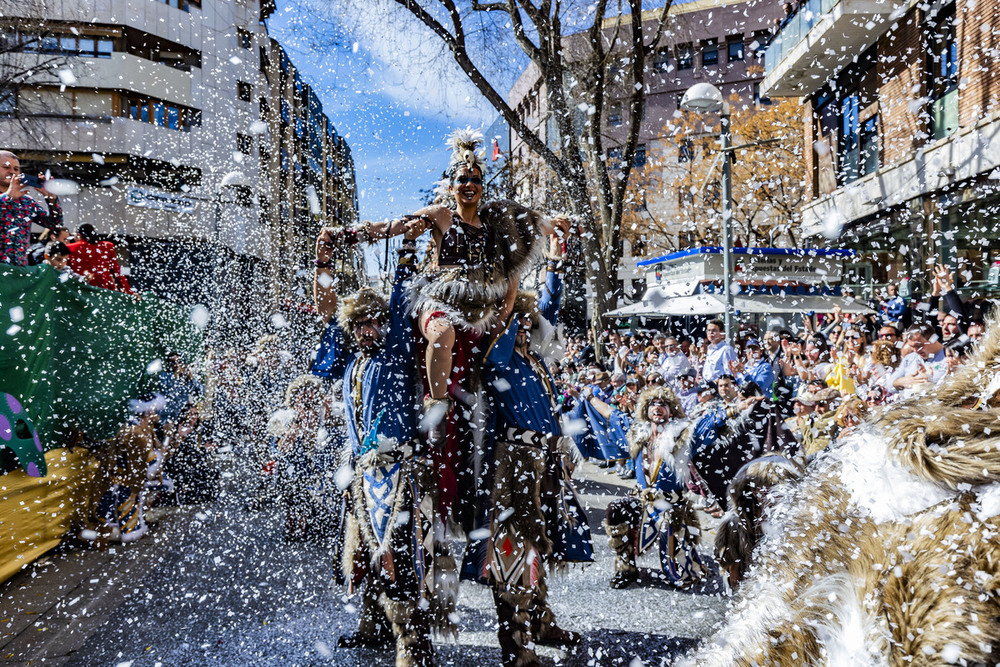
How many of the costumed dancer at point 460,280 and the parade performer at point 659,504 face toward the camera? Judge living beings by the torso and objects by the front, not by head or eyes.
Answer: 2

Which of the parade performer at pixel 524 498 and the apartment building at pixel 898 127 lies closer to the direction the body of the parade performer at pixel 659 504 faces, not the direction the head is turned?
the parade performer

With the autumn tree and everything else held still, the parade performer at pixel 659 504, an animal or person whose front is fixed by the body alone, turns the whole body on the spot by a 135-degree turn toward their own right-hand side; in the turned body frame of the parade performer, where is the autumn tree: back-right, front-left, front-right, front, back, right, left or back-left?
front-right

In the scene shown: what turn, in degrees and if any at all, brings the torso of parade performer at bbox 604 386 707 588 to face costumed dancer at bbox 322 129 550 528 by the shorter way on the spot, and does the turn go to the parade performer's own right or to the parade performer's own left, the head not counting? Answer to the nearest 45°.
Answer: approximately 45° to the parade performer's own right

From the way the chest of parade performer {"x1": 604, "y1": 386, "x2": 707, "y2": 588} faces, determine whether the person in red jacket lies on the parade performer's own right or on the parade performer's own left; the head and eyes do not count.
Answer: on the parade performer's own right

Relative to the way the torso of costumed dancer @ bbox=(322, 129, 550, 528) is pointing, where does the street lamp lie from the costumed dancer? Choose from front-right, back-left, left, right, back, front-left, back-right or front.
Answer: back-left

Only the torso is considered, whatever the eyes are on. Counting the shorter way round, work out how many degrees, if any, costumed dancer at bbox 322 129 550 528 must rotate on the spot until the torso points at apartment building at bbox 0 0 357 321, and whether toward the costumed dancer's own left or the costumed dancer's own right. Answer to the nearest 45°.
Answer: approximately 135° to the costumed dancer's own right

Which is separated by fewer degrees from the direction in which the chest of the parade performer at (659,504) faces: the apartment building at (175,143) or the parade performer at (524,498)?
the parade performer
